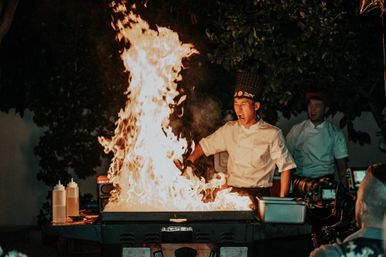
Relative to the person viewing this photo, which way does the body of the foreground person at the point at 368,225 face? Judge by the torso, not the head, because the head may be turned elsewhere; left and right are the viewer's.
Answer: facing away from the viewer and to the left of the viewer

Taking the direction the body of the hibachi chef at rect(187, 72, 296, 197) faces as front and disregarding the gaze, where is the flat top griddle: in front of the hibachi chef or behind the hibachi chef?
in front

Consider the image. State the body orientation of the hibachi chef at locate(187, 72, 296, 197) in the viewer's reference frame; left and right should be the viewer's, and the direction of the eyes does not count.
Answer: facing the viewer and to the left of the viewer

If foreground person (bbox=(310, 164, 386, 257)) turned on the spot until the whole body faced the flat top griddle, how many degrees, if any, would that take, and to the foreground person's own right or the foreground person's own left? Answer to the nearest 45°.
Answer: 0° — they already face it

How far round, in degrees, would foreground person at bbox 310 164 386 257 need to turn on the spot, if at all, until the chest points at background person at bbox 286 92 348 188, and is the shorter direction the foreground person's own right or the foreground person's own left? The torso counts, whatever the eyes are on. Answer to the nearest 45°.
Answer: approximately 45° to the foreground person's own right

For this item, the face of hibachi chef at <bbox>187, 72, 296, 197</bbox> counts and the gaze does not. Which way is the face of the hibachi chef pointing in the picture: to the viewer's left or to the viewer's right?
to the viewer's left

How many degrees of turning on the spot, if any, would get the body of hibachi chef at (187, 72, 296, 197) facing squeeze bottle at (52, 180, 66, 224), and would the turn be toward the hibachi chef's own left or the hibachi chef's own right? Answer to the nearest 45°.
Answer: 0° — they already face it

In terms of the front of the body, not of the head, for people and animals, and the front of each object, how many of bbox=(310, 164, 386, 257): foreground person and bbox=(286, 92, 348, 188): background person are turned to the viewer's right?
0

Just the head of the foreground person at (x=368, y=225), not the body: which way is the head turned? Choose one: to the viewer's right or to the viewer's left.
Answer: to the viewer's left

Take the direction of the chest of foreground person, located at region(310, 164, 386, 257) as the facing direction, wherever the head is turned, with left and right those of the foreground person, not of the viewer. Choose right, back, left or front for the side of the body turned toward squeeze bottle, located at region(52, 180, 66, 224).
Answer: front
